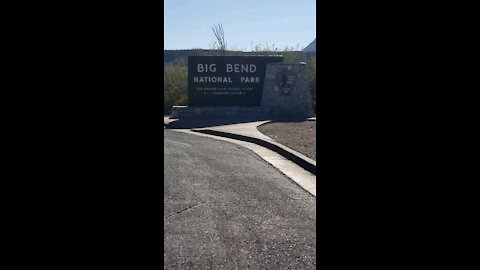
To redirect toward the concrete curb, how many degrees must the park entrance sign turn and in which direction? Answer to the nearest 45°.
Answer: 0° — it already faces it

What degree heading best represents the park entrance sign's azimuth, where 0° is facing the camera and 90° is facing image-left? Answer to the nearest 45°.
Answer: approximately 0°
